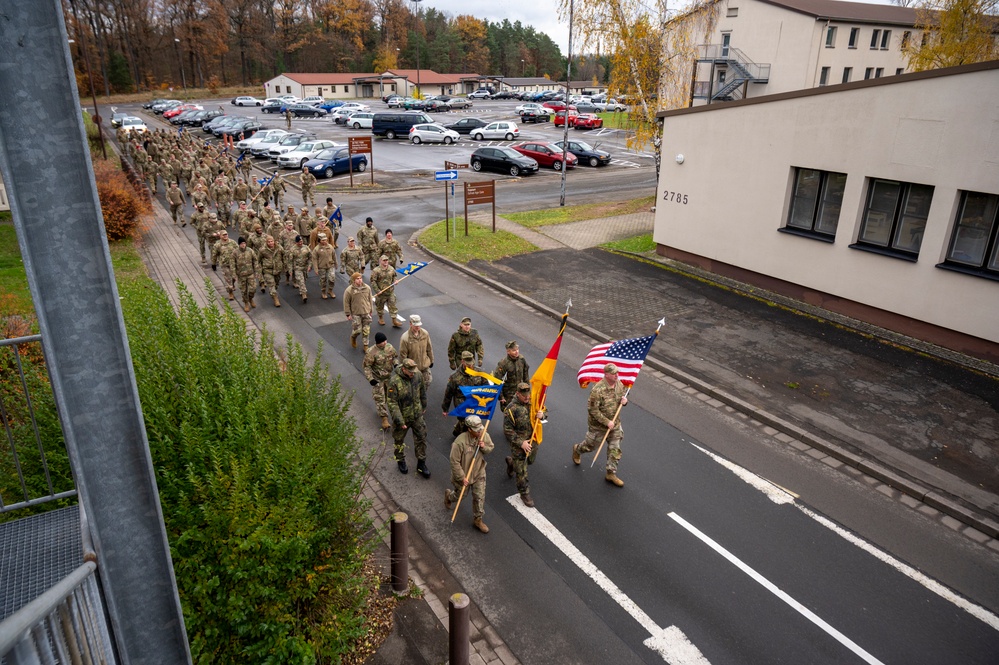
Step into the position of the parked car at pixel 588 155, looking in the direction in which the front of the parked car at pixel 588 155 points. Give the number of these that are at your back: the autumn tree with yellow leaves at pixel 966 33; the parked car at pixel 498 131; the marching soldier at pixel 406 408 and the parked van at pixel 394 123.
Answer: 2

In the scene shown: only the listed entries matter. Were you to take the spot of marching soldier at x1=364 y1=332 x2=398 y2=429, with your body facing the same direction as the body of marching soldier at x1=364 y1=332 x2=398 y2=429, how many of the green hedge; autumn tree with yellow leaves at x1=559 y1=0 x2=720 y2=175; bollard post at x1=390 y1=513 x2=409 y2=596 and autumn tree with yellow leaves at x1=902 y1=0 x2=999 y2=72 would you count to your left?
2

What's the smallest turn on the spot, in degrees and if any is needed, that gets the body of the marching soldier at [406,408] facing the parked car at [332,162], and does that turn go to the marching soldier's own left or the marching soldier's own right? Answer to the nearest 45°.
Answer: approximately 135° to the marching soldier's own left

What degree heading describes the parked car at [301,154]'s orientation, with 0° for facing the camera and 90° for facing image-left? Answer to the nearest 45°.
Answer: approximately 45°

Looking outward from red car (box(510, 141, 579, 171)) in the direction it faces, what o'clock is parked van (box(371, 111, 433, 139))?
The parked van is roughly at 6 o'clock from the red car.

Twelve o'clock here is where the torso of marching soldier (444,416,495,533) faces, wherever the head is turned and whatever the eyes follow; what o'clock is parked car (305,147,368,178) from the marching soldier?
The parked car is roughly at 7 o'clock from the marching soldier.

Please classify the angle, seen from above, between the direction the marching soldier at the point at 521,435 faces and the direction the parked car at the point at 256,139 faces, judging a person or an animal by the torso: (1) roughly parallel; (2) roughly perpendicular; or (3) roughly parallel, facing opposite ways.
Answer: roughly perpendicular
